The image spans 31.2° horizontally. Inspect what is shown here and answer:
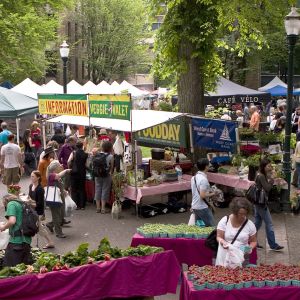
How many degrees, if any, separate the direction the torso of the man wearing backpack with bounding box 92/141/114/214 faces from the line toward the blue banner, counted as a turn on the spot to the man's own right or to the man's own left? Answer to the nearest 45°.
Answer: approximately 45° to the man's own right

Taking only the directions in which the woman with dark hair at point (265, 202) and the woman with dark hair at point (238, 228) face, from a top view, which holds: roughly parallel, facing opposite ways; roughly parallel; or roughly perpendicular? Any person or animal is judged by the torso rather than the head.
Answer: roughly perpendicular

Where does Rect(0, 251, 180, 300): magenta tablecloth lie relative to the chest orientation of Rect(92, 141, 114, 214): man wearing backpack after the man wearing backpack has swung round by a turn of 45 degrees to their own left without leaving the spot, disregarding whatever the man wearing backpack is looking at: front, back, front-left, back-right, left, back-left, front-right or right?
back

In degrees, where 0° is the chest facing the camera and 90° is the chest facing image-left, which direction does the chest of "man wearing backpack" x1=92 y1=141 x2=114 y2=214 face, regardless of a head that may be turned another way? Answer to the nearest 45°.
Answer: approximately 225°
